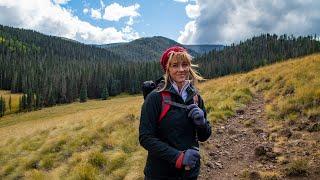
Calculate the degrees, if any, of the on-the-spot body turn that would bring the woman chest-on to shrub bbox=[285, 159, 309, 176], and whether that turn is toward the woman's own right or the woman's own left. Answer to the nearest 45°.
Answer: approximately 90° to the woman's own left

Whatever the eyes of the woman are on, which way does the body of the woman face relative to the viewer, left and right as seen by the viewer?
facing the viewer and to the right of the viewer
